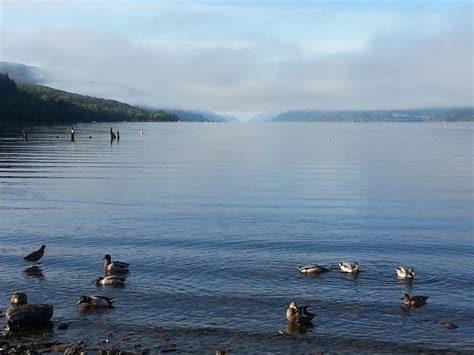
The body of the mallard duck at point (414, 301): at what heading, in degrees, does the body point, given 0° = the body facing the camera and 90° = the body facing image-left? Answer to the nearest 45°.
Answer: approximately 90°

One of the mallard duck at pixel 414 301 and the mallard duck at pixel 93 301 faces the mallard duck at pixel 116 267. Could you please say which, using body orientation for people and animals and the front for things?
the mallard duck at pixel 414 301

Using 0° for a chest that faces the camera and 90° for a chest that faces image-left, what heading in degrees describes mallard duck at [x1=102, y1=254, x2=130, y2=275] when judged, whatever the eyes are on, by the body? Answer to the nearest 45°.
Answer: approximately 90°

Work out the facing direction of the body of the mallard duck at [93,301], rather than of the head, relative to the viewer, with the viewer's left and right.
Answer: facing to the left of the viewer

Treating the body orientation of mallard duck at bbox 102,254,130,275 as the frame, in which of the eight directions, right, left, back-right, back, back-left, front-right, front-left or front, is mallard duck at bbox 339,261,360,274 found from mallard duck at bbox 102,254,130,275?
back
